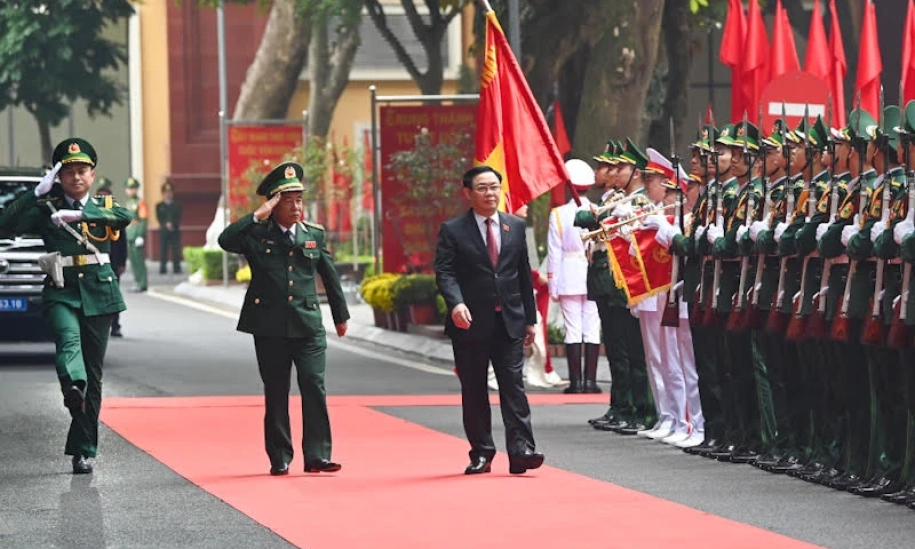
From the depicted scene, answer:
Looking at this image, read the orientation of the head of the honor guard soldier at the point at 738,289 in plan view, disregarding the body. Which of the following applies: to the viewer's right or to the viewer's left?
to the viewer's left

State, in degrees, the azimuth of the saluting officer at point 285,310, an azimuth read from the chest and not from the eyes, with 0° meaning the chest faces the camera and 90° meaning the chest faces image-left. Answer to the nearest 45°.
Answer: approximately 315°

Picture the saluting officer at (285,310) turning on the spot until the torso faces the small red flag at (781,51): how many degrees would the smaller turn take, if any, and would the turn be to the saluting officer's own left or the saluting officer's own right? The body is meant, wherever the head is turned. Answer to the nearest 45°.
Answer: approximately 90° to the saluting officer's own left

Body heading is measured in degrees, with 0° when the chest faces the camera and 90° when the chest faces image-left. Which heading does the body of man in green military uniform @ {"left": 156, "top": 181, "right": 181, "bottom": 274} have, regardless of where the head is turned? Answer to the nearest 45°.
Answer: approximately 0°

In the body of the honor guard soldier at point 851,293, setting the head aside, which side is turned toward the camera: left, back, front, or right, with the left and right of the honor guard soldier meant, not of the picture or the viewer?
left

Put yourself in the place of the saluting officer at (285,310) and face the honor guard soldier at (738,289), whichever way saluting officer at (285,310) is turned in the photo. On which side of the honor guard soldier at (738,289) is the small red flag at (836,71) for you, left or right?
left

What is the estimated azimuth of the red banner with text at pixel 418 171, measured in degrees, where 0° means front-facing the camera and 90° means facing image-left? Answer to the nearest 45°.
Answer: approximately 0°
